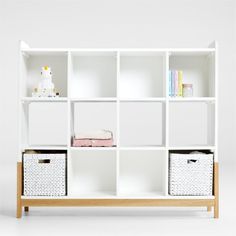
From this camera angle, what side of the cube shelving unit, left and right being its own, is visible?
front
